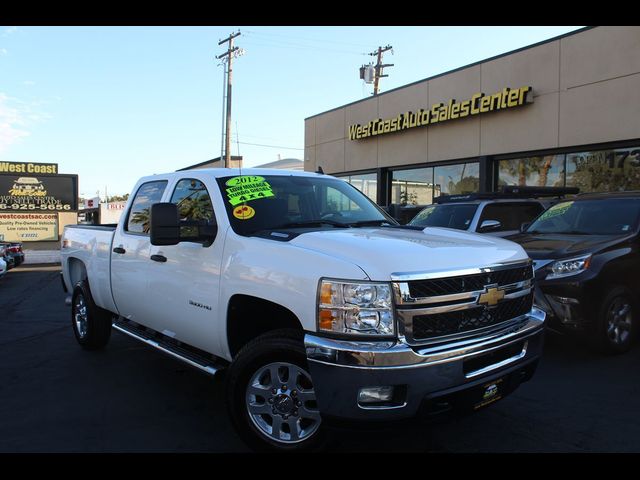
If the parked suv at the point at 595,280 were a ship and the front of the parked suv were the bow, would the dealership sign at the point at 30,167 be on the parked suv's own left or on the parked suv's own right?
on the parked suv's own right

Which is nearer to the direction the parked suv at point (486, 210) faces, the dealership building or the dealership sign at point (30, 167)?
the dealership sign

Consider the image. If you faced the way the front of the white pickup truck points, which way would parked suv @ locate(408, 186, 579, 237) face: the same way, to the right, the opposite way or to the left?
to the right

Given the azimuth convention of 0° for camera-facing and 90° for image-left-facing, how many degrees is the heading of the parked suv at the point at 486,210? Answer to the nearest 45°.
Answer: approximately 45°

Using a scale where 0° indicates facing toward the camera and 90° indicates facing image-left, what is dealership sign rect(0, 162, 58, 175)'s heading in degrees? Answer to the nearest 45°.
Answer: approximately 0°

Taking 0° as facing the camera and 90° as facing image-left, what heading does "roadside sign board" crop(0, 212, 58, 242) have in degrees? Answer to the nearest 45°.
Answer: approximately 0°

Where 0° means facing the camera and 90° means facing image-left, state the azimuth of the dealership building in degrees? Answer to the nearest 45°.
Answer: approximately 45°

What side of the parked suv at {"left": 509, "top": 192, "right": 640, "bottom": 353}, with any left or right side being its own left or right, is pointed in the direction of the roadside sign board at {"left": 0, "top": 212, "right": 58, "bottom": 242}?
right
